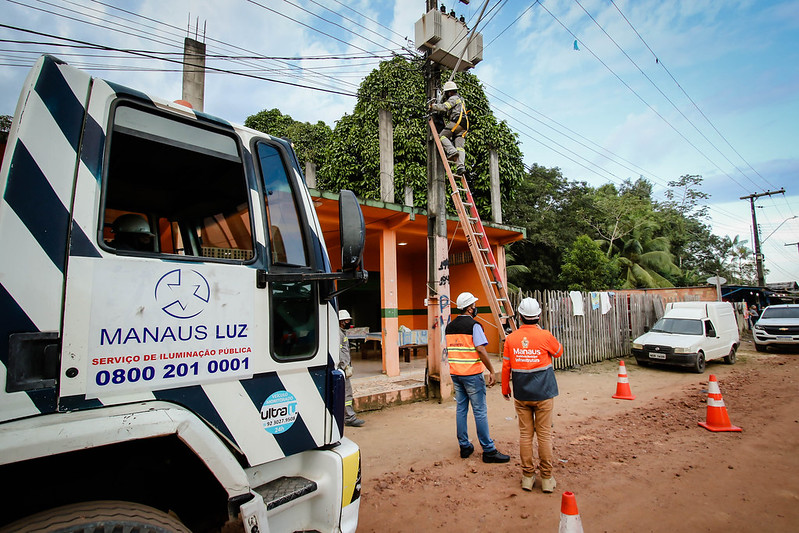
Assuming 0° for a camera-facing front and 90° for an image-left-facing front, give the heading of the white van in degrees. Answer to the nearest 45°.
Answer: approximately 45°

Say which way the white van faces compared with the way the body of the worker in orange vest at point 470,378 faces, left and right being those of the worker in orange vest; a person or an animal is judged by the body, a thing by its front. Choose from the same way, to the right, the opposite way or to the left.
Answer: the opposite way

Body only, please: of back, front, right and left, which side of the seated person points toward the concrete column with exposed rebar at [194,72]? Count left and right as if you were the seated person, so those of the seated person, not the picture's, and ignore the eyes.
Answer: left

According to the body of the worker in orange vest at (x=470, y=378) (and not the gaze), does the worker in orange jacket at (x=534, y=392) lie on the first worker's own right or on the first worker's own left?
on the first worker's own right

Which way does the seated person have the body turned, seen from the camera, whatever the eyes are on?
to the viewer's right
